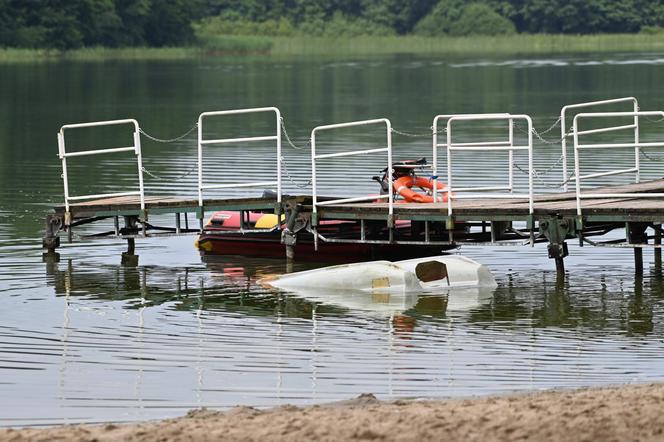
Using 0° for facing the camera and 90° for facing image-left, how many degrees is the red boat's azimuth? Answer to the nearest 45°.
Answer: approximately 90°

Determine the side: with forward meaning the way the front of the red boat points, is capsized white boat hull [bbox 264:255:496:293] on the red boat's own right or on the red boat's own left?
on the red boat's own left
